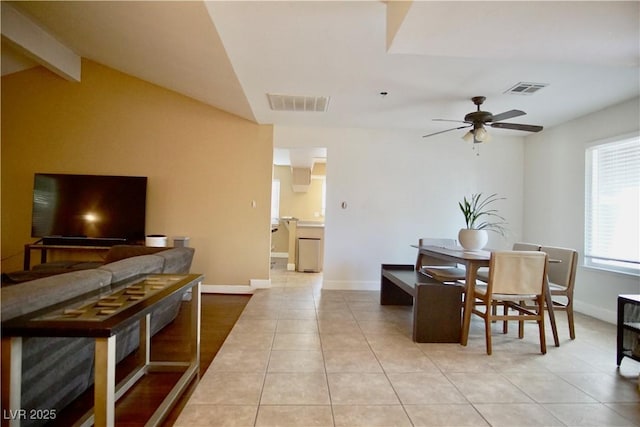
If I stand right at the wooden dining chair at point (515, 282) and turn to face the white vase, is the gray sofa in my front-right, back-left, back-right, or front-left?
back-left

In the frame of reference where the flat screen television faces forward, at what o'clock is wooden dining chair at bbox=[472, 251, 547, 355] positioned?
The wooden dining chair is roughly at 11 o'clock from the flat screen television.

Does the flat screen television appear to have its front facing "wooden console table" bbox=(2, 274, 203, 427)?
yes

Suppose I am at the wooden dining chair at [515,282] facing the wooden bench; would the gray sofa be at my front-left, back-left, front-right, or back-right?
front-left

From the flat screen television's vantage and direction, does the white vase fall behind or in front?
in front

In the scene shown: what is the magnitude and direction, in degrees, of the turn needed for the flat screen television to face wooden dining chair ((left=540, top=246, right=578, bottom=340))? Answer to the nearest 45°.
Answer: approximately 45° to its left

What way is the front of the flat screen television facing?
toward the camera

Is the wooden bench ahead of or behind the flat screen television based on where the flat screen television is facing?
ahead

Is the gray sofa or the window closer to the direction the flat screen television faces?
the gray sofa

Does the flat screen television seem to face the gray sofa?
yes

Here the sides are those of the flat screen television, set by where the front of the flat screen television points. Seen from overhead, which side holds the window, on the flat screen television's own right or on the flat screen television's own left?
on the flat screen television's own left
